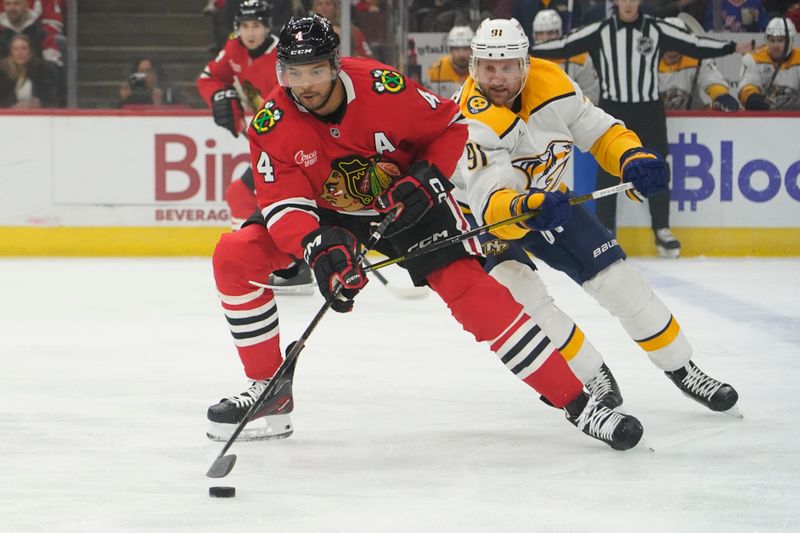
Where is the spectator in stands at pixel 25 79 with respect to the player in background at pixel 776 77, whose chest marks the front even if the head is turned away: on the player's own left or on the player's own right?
on the player's own right

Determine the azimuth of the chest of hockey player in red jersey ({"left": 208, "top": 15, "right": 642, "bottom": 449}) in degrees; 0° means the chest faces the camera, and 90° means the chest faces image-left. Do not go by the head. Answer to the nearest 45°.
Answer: approximately 0°

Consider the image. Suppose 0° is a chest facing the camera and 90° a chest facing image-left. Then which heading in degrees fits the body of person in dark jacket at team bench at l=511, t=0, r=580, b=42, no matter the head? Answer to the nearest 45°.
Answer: approximately 0°

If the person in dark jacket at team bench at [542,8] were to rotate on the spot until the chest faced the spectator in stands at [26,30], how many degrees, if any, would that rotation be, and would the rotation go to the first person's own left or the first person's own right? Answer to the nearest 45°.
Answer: approximately 90° to the first person's own right
